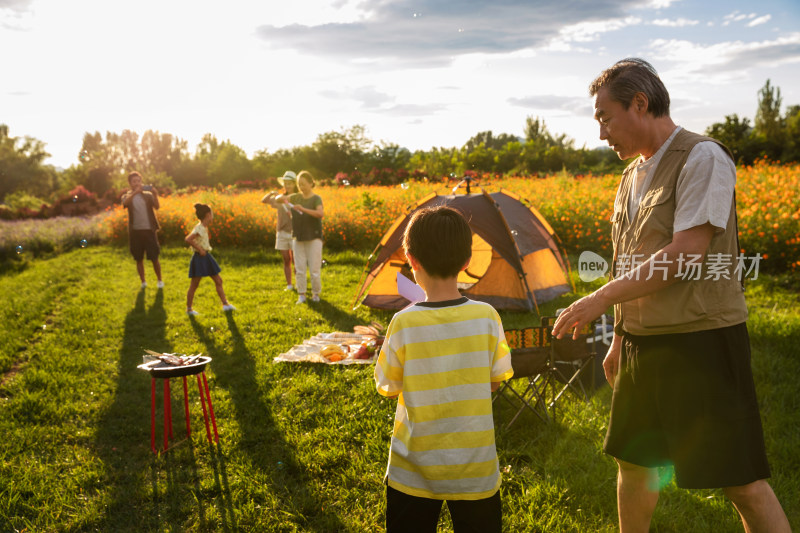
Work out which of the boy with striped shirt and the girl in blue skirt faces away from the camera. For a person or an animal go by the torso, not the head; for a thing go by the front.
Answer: the boy with striped shirt

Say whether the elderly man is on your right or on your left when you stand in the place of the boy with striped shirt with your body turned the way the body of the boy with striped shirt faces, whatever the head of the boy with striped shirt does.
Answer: on your right

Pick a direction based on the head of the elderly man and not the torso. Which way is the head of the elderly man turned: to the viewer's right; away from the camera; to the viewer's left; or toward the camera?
to the viewer's left

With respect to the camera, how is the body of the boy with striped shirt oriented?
away from the camera

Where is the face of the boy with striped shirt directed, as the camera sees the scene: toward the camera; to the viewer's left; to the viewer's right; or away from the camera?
away from the camera

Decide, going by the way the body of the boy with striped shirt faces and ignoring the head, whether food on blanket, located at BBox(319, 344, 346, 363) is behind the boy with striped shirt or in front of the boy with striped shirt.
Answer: in front
